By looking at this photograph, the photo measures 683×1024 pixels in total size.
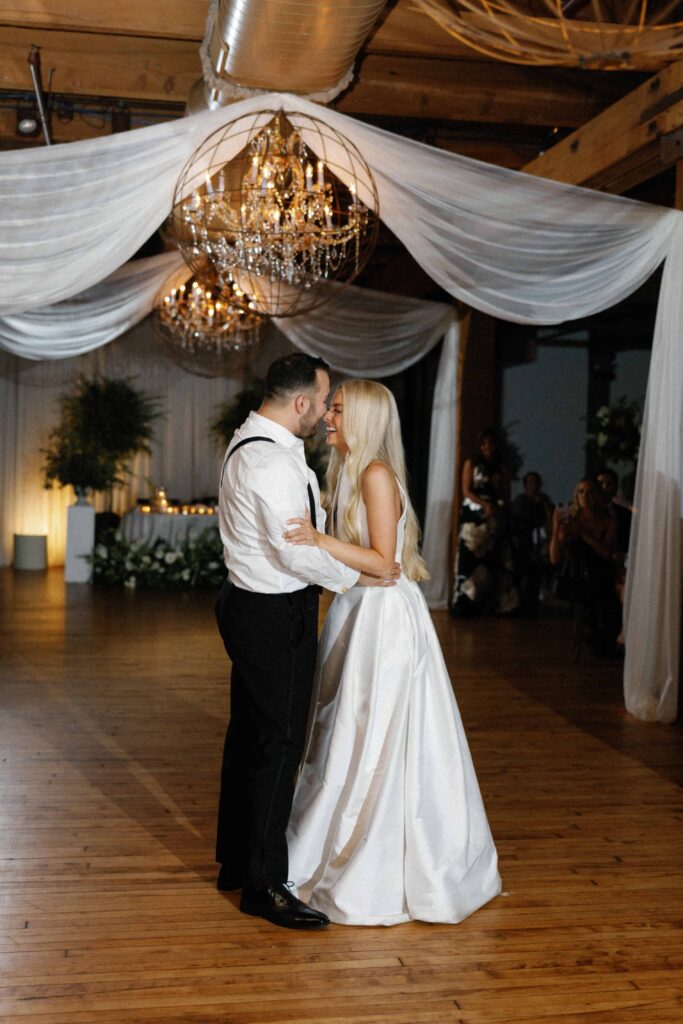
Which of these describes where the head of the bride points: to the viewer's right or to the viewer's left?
to the viewer's left

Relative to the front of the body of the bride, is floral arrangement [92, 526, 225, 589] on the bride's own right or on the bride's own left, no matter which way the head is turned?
on the bride's own right

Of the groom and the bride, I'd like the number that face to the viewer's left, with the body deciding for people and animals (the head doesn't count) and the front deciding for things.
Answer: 1

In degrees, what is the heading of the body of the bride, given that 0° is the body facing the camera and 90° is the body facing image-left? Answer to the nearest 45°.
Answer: approximately 90°

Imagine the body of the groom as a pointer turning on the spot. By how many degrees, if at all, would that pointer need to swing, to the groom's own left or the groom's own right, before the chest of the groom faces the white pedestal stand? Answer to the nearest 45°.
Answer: approximately 90° to the groom's own left

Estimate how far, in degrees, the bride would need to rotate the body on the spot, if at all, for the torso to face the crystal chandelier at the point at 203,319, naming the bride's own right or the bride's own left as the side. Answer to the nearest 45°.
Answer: approximately 90° to the bride's own right

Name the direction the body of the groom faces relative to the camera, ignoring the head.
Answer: to the viewer's right

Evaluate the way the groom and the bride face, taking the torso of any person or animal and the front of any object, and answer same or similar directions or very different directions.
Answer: very different directions

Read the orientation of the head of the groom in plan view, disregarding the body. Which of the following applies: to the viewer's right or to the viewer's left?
to the viewer's right

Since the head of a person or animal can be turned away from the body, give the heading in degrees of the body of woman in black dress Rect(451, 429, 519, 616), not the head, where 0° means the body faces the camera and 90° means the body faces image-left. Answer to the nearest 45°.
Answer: approximately 0°
